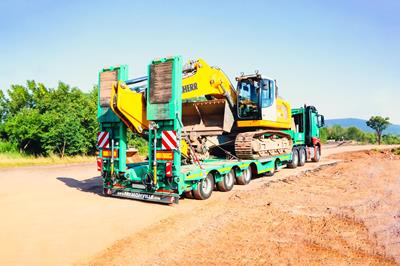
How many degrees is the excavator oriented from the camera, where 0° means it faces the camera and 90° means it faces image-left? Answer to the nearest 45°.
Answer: approximately 45°

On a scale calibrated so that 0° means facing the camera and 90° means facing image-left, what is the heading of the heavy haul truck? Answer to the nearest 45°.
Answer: approximately 225°
